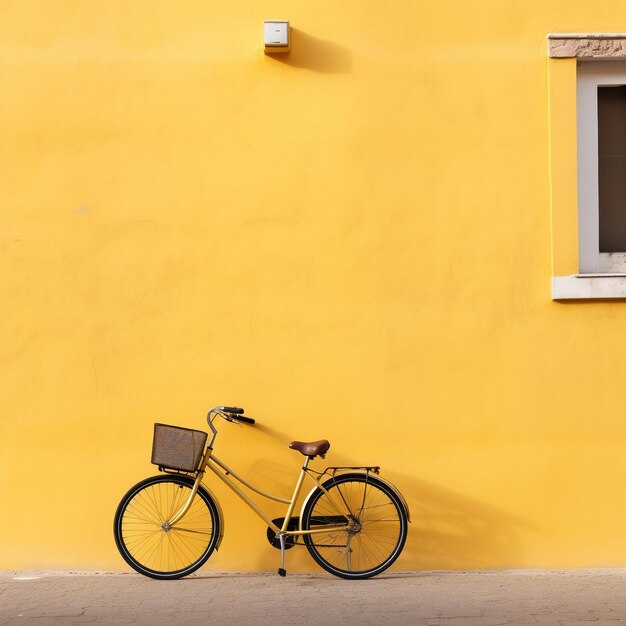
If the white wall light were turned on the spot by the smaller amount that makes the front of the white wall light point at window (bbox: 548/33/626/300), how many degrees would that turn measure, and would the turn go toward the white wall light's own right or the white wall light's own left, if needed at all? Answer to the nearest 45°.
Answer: approximately 90° to the white wall light's own left

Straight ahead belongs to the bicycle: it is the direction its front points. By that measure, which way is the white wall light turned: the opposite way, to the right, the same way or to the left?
to the left

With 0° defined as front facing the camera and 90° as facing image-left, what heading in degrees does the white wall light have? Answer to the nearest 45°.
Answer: approximately 0°

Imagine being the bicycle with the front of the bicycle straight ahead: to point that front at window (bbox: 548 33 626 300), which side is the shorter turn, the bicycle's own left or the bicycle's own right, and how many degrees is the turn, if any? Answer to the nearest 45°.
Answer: approximately 180°

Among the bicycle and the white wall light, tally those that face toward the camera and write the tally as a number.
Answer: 1

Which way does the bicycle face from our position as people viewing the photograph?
facing to the left of the viewer
